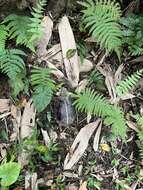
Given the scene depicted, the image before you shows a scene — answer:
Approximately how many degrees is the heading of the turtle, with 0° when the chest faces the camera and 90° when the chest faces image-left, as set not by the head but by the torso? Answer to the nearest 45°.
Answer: approximately 180°
